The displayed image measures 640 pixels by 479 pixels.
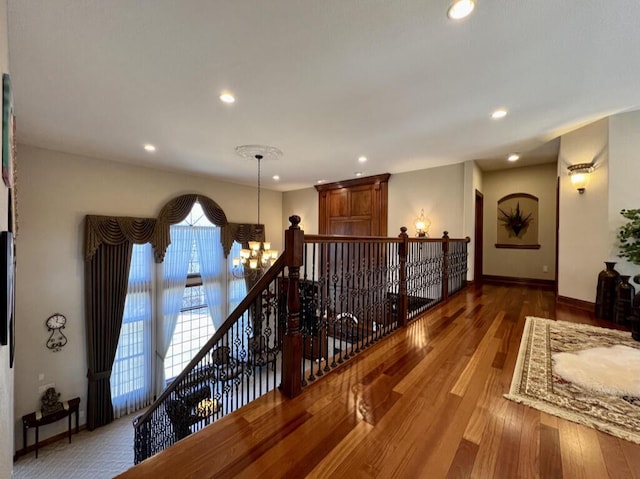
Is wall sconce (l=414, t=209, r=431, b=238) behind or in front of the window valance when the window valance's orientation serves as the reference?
in front

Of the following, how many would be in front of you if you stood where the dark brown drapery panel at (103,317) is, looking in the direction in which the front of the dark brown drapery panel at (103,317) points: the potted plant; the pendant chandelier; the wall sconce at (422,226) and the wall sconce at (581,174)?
4

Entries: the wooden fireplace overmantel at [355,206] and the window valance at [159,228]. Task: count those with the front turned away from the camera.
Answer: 0

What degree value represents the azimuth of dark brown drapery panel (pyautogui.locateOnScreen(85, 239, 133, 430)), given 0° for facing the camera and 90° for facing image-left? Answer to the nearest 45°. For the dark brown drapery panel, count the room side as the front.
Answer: approximately 315°

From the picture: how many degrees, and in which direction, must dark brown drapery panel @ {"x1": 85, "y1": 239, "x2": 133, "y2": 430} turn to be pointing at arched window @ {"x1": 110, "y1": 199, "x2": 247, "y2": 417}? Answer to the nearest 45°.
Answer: approximately 45° to its left

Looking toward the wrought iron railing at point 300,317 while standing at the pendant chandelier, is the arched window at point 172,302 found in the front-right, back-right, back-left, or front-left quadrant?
back-right

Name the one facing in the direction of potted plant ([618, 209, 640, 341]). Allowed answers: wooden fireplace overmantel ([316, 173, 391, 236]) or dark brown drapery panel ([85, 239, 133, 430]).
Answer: the dark brown drapery panel

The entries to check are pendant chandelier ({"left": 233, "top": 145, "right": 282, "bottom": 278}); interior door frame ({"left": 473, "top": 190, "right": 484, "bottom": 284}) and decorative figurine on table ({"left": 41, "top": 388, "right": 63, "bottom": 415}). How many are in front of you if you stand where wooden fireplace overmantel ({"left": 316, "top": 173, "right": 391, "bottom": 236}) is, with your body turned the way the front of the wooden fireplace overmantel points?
2

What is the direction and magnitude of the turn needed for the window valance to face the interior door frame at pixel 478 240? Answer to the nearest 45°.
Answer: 0° — it already faces it

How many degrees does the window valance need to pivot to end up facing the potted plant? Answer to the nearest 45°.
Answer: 0° — it already faces it

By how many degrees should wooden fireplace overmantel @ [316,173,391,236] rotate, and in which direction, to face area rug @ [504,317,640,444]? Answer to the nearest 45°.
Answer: approximately 45° to its left

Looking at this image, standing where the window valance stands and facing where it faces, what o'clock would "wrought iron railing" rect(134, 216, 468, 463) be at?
The wrought iron railing is roughly at 1 o'clock from the window valance.

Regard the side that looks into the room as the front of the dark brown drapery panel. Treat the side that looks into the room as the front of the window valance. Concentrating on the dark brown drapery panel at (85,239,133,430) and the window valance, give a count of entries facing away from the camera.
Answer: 0

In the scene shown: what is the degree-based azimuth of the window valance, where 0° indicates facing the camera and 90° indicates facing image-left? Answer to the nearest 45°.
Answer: approximately 315°
